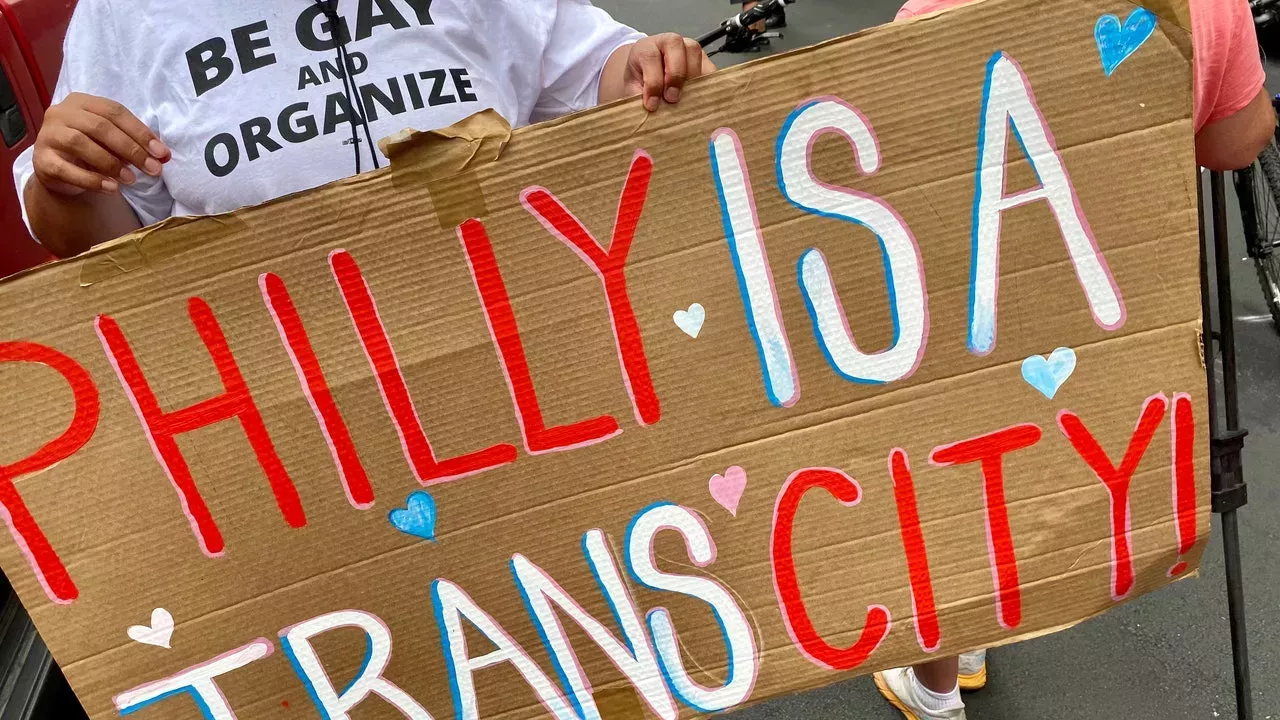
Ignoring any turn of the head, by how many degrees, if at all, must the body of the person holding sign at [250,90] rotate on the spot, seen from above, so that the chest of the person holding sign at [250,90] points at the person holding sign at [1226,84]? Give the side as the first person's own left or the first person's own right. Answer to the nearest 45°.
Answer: approximately 90° to the first person's own left

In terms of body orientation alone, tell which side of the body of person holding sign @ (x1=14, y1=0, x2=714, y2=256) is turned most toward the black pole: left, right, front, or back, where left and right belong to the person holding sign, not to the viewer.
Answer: left

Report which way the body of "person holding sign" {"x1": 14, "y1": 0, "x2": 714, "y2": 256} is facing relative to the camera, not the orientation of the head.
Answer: toward the camera

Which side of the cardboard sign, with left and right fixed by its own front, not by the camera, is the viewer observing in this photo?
front
